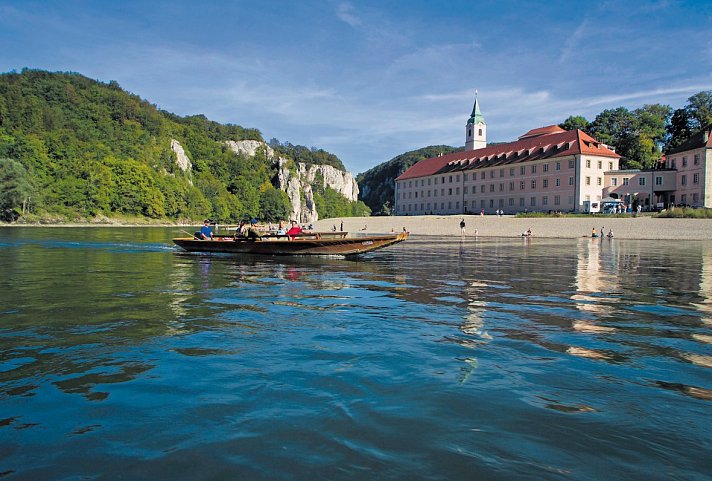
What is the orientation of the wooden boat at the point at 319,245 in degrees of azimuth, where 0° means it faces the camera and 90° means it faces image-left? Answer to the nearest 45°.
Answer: approximately 270°
